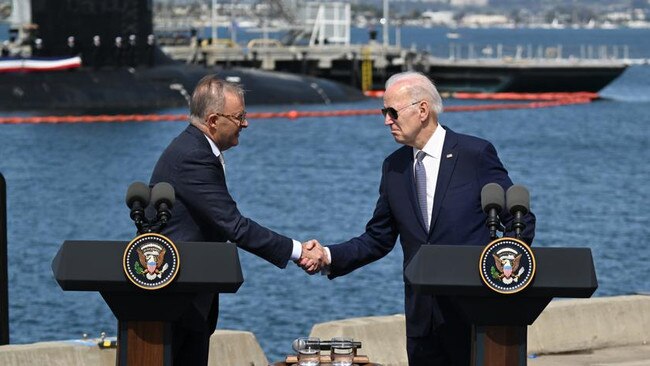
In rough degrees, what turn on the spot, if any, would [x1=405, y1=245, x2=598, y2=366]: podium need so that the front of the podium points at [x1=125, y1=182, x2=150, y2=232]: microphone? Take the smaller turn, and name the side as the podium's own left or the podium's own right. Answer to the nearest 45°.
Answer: approximately 90° to the podium's own right

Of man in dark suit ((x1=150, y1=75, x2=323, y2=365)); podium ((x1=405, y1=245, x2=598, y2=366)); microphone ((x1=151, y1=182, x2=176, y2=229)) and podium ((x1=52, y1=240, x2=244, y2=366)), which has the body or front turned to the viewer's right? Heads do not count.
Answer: the man in dark suit

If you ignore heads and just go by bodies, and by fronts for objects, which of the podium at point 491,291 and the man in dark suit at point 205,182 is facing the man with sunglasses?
the man in dark suit

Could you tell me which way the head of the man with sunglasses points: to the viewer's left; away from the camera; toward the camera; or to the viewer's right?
to the viewer's left

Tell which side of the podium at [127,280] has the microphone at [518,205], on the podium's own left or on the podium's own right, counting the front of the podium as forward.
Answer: on the podium's own left

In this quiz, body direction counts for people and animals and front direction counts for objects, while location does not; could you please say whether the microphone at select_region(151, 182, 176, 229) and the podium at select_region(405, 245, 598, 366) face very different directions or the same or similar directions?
very different directions

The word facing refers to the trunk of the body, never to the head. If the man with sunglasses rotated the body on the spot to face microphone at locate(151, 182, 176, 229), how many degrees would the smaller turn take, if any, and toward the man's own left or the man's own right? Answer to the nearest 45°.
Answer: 0° — they already face it

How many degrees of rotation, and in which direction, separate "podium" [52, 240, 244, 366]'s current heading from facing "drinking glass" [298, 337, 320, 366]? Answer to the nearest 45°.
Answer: approximately 135° to its left

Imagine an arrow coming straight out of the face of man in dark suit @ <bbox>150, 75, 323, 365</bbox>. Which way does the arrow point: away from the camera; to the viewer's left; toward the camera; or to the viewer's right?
to the viewer's right

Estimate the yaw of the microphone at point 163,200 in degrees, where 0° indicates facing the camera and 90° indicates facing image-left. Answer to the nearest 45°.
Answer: approximately 180°

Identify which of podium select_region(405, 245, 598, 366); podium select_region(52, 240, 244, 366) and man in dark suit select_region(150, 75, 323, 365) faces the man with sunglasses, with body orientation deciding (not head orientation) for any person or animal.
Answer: the man in dark suit

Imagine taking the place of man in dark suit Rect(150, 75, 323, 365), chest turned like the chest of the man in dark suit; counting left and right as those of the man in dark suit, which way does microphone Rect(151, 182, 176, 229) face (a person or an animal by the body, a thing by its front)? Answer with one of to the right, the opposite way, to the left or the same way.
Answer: to the left

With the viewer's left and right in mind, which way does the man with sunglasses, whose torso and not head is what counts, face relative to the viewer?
facing the viewer and to the left of the viewer

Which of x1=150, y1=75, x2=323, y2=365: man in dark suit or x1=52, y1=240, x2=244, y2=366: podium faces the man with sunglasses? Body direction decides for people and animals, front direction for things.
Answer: the man in dark suit

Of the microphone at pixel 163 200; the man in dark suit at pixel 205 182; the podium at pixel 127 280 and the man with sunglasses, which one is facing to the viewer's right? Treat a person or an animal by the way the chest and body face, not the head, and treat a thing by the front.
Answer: the man in dark suit
